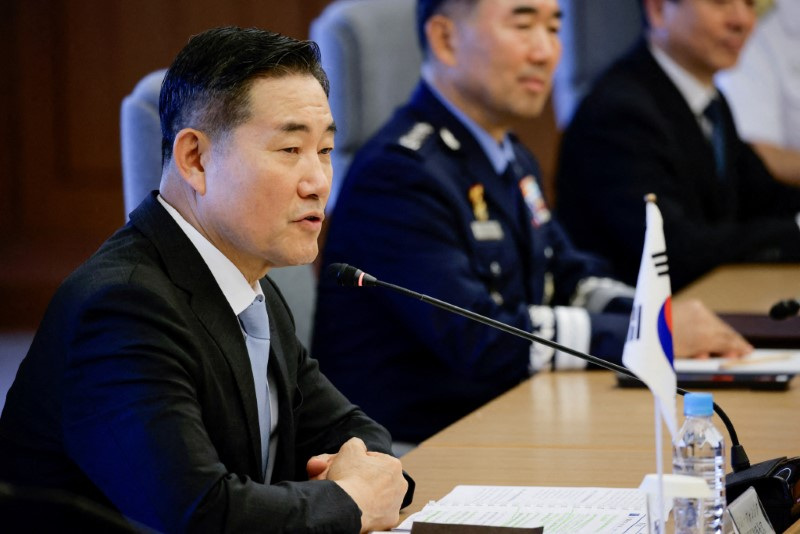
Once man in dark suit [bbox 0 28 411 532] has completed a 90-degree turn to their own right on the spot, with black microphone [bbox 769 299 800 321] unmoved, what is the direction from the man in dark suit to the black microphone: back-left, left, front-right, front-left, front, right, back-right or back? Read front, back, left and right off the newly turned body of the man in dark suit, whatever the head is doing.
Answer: back

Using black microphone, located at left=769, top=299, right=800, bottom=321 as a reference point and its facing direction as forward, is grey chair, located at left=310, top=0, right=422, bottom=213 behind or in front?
in front

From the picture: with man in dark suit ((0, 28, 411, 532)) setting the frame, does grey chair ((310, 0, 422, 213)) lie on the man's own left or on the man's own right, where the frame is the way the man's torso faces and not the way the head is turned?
on the man's own left

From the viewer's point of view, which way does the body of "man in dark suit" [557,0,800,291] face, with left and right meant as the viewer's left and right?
facing the viewer and to the right of the viewer

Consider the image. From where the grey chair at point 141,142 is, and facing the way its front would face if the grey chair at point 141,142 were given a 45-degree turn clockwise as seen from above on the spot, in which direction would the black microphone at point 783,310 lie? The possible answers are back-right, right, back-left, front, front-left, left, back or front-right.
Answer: left

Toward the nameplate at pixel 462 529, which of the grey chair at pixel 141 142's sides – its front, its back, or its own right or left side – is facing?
front

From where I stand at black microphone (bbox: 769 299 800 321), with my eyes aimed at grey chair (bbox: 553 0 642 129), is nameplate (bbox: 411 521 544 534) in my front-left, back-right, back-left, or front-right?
back-left

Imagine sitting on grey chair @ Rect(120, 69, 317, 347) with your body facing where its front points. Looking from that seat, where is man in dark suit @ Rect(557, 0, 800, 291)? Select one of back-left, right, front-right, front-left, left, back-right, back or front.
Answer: left

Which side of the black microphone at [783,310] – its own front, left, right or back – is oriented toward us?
left

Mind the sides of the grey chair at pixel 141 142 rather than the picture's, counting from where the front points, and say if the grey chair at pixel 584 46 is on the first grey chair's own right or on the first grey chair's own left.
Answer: on the first grey chair's own left

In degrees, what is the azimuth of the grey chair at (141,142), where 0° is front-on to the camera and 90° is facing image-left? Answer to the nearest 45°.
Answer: approximately 315°

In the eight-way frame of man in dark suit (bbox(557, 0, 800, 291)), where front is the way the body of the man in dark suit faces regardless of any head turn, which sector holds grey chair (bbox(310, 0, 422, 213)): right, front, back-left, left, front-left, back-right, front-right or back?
right

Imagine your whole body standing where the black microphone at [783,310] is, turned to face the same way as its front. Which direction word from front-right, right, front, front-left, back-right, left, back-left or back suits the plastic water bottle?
left
